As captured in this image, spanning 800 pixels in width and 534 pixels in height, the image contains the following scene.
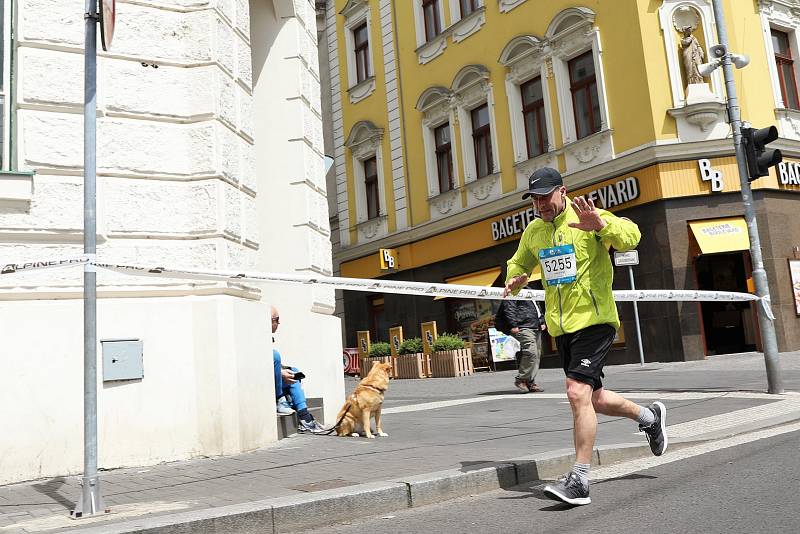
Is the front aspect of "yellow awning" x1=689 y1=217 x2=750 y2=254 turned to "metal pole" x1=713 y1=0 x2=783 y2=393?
yes

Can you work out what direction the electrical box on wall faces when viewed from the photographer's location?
facing the viewer

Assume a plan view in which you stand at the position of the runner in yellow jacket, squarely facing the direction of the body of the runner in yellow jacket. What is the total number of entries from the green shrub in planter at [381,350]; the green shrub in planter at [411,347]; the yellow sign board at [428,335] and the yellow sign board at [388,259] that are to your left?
0

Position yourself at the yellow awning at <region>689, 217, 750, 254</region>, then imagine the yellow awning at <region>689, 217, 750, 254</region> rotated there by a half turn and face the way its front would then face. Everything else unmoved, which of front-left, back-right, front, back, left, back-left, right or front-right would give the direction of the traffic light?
back

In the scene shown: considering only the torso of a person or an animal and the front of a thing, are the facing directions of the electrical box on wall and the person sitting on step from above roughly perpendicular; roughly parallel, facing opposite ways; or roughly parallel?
roughly perpendicular

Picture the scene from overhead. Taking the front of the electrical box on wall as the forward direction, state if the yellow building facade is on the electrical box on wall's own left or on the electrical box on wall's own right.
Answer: on the electrical box on wall's own left

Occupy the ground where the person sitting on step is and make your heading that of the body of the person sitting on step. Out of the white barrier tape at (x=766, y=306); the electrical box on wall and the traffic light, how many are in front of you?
2

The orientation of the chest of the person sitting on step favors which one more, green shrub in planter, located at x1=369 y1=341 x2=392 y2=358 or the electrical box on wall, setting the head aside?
the green shrub in planter

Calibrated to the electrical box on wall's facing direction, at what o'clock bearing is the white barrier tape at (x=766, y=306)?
The white barrier tape is roughly at 9 o'clock from the electrical box on wall.

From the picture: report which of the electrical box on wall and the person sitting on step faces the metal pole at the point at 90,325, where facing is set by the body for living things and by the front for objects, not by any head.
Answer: the electrical box on wall

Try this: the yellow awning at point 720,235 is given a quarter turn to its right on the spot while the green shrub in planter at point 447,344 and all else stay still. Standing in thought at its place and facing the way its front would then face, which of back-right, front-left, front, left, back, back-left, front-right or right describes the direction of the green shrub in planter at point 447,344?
front

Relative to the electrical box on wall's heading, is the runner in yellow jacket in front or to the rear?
in front

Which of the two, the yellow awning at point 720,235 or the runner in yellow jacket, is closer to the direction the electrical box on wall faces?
the runner in yellow jacket

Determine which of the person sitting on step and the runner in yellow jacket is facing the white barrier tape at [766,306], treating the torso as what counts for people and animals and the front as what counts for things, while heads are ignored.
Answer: the person sitting on step

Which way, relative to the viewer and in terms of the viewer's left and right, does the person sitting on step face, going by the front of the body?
facing to the right of the viewer

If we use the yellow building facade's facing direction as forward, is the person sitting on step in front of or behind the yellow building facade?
in front

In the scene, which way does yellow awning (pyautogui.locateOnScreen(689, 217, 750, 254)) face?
toward the camera

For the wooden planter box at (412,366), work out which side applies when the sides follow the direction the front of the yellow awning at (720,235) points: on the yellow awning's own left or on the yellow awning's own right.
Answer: on the yellow awning's own right

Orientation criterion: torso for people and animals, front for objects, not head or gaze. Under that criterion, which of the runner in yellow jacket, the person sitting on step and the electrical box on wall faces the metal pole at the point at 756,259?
the person sitting on step

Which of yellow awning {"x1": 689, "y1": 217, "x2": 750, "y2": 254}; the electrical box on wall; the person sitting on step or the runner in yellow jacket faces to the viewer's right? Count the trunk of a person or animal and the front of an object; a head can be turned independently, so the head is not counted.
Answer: the person sitting on step
